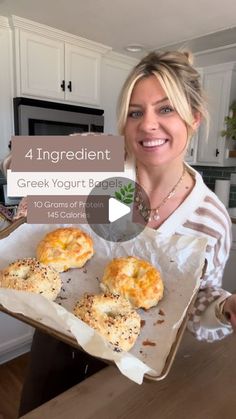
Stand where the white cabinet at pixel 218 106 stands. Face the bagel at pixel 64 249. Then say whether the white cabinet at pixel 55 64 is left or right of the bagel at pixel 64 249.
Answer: right

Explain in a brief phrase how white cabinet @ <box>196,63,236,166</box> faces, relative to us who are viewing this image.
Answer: facing the viewer and to the left of the viewer

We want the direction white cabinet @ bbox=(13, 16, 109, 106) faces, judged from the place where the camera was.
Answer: facing the viewer and to the right of the viewer

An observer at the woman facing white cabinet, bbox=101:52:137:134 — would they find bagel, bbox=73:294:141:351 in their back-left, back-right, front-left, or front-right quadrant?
back-left

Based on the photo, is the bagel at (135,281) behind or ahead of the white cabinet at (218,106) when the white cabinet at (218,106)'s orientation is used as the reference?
ahead

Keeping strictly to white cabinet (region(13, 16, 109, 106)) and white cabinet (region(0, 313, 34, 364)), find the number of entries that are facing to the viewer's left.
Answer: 0

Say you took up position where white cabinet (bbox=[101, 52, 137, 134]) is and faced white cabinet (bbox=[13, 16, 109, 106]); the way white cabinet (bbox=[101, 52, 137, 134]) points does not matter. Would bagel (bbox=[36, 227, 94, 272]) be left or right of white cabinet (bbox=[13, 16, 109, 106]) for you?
left
